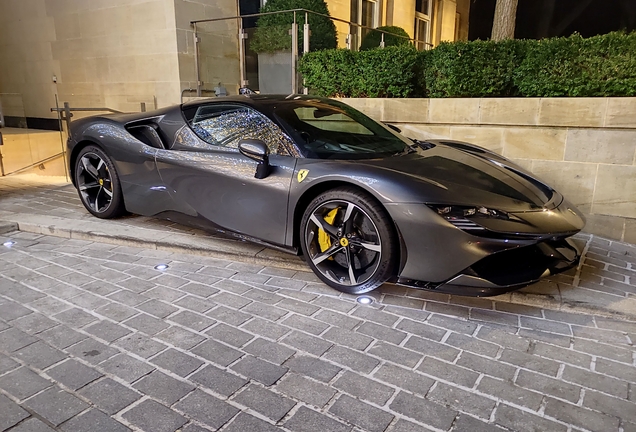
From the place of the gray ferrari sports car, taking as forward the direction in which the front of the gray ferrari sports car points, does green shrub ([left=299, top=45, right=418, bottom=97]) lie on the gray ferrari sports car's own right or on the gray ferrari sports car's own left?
on the gray ferrari sports car's own left

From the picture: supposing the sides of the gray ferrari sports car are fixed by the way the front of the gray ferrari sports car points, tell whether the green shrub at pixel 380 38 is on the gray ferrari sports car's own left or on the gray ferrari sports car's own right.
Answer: on the gray ferrari sports car's own left

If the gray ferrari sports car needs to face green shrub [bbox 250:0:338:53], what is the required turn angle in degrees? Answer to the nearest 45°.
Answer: approximately 135° to its left

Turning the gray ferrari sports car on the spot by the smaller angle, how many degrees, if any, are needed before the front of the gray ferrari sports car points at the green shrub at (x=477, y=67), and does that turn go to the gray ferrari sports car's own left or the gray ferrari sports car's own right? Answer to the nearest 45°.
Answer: approximately 90° to the gray ferrari sports car's own left

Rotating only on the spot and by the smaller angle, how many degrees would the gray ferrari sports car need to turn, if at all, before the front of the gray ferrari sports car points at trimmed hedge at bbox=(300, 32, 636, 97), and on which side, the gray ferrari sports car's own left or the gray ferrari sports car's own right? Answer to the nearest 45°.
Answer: approximately 90° to the gray ferrari sports car's own left

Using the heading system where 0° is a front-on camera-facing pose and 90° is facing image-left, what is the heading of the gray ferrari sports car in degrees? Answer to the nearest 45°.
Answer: approximately 315°

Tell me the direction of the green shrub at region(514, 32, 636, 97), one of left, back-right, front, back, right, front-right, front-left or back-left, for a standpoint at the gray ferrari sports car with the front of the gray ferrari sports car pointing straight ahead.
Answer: left

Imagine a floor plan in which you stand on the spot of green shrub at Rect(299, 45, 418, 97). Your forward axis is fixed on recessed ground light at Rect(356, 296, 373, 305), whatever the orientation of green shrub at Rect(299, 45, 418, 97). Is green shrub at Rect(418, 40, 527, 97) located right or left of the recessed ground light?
left
